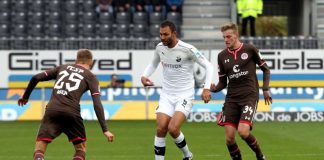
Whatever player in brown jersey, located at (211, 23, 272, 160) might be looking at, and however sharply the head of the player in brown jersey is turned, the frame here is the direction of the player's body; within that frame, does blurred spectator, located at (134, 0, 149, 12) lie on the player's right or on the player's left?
on the player's right

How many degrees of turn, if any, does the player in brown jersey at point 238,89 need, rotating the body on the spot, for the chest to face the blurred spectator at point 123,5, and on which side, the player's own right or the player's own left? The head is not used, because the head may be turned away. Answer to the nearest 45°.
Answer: approximately 135° to the player's own right

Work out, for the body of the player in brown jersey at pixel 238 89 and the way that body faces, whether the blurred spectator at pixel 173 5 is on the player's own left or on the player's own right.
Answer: on the player's own right

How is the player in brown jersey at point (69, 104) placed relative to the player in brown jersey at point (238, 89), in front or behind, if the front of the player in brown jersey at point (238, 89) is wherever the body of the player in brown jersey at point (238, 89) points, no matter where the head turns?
in front

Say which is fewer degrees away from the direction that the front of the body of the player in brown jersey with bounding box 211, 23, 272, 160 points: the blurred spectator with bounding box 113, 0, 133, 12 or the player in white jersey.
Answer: the player in white jersey

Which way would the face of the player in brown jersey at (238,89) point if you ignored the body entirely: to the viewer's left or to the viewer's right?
to the viewer's left

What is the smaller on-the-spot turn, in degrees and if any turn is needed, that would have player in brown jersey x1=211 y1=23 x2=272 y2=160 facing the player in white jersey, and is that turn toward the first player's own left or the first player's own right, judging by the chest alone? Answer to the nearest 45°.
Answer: approximately 45° to the first player's own right

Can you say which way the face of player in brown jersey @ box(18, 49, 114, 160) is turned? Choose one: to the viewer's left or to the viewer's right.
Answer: to the viewer's right

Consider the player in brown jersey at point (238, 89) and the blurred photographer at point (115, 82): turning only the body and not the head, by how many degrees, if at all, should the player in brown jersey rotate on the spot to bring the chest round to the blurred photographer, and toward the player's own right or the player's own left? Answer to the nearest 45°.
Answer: approximately 135° to the player's own right
